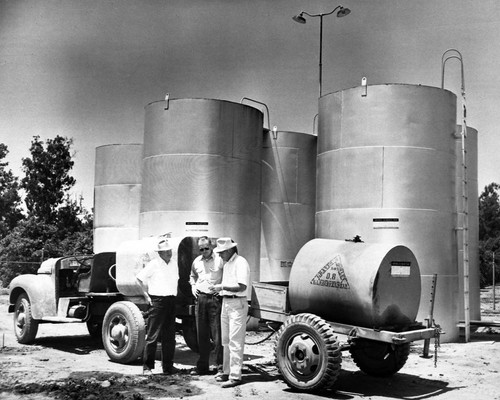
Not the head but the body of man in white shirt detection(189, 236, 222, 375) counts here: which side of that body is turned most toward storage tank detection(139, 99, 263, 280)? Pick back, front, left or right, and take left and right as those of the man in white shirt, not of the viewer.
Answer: back

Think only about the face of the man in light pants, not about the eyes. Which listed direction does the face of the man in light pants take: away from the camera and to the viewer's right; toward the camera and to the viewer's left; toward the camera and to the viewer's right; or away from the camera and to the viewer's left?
toward the camera and to the viewer's left

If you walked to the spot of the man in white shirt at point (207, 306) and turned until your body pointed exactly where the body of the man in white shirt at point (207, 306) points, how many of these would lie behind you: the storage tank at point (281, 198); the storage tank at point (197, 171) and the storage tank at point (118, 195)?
3

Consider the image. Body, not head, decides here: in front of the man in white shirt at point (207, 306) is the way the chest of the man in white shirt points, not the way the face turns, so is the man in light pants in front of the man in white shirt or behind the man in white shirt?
in front

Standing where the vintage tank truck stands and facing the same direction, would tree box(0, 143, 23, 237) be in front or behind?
in front

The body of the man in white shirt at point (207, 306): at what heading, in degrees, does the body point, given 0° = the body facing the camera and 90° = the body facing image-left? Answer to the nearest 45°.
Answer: approximately 0°

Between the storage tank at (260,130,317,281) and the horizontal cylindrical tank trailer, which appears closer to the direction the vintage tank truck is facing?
the storage tank

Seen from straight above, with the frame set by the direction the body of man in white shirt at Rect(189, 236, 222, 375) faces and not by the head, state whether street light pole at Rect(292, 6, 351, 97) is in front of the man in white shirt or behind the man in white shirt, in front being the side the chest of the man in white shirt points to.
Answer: behind

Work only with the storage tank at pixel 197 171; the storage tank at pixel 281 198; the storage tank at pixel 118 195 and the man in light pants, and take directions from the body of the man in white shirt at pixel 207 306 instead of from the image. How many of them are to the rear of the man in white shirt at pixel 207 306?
3

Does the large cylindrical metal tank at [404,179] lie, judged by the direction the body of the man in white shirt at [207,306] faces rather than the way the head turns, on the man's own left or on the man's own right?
on the man's own left

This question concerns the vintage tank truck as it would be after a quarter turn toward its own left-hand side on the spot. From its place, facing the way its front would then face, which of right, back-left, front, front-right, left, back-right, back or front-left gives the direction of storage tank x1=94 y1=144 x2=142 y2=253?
back-right

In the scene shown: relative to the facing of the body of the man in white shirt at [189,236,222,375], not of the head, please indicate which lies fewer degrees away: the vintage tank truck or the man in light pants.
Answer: the man in light pants

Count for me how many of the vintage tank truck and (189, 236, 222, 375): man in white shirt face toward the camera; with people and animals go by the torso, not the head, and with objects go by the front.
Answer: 1

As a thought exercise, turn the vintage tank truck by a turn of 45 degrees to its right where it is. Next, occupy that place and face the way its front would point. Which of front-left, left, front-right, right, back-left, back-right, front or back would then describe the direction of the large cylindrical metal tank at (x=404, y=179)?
right

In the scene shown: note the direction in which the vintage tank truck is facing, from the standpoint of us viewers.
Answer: facing away from the viewer and to the left of the viewer

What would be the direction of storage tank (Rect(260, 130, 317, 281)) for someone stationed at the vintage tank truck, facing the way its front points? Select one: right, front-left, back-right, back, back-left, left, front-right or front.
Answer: right
